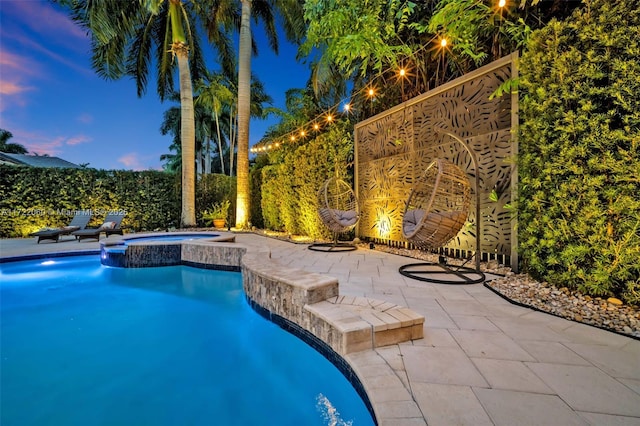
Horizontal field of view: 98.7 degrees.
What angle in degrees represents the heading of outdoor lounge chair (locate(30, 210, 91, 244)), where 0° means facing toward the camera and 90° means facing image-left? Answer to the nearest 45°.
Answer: approximately 45°

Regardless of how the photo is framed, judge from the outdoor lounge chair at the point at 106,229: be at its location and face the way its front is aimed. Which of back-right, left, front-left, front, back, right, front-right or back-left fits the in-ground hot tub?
front-left

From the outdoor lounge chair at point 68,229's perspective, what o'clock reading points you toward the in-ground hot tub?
The in-ground hot tub is roughly at 10 o'clock from the outdoor lounge chair.

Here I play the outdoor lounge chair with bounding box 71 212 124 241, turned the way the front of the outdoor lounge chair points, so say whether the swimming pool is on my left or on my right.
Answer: on my left

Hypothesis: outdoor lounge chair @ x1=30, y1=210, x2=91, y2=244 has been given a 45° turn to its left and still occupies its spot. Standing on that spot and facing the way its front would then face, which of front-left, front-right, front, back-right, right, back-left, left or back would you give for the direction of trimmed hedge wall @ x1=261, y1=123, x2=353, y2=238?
front-left

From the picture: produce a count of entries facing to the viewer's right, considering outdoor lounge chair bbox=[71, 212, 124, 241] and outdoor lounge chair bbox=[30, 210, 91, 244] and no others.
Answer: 0

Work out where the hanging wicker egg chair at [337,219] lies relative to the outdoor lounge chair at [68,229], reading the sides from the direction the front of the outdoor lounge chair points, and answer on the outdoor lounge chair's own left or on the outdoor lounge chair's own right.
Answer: on the outdoor lounge chair's own left

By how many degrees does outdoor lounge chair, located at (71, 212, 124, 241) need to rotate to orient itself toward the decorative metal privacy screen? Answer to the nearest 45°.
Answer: approximately 90° to its left
